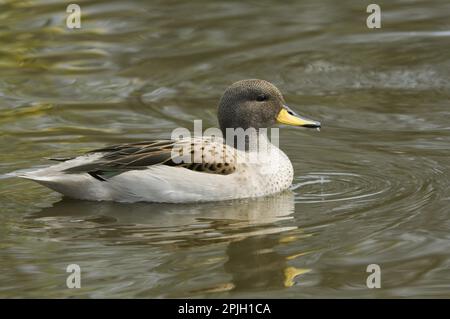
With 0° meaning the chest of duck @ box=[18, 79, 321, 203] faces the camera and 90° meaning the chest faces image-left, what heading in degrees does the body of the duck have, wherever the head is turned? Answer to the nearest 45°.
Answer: approximately 270°
